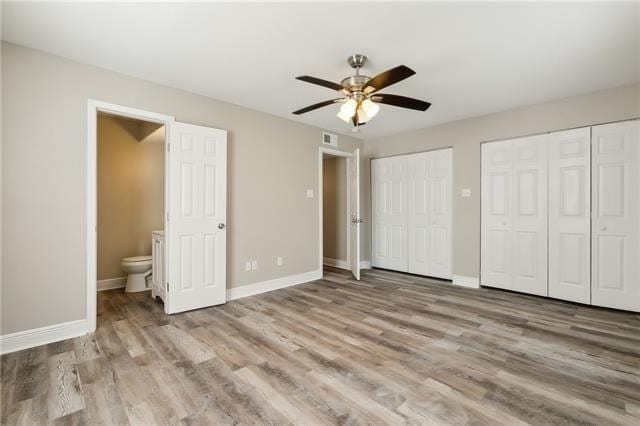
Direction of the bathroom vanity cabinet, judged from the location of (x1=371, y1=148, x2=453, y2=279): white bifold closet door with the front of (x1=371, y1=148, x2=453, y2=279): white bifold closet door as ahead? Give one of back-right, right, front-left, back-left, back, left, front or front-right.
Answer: front

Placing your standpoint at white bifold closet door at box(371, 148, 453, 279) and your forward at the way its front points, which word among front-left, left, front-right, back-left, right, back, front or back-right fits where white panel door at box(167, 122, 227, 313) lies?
front

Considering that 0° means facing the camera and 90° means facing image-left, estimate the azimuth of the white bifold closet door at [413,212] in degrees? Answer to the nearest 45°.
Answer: approximately 45°

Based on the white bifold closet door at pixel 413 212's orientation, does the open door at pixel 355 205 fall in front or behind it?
in front

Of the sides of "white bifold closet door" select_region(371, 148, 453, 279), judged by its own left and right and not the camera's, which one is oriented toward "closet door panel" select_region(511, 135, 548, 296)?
left

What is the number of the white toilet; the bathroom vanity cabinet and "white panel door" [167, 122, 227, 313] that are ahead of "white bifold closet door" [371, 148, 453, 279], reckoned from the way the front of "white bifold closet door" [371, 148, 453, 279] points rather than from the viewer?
3

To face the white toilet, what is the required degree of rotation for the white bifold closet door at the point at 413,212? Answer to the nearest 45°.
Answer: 0° — it already faces it

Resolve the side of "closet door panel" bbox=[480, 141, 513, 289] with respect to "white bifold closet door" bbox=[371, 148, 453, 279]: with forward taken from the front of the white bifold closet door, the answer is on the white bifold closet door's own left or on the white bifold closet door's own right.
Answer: on the white bifold closet door's own left
